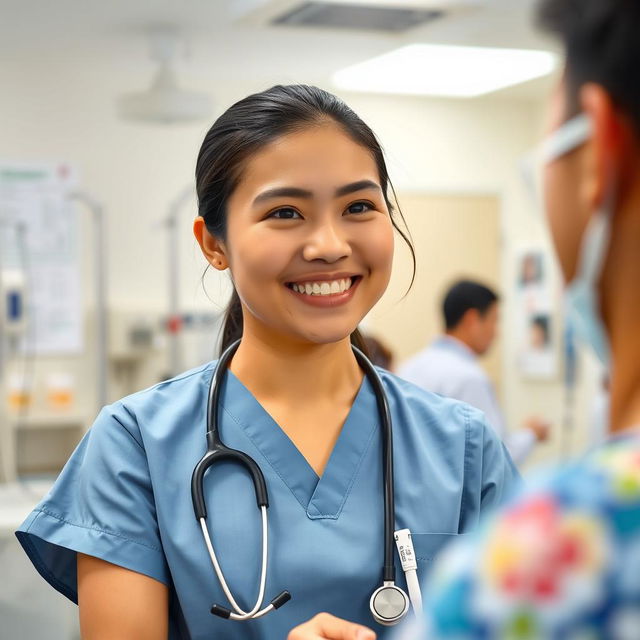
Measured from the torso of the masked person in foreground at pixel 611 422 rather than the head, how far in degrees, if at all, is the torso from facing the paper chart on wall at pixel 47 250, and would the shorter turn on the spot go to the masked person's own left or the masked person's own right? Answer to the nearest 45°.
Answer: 0° — they already face it

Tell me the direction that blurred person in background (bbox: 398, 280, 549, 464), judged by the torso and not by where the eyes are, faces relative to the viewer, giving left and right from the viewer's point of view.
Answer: facing away from the viewer and to the right of the viewer

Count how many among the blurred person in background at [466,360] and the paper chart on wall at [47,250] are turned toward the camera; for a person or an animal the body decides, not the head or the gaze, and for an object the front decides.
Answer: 1

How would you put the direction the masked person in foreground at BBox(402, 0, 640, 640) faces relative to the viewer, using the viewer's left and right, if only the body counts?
facing away from the viewer and to the left of the viewer

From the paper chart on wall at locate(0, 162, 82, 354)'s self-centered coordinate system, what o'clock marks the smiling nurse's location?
The smiling nurse is roughly at 12 o'clock from the paper chart on wall.

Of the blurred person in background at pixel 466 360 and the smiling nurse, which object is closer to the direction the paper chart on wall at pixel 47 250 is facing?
the smiling nurse

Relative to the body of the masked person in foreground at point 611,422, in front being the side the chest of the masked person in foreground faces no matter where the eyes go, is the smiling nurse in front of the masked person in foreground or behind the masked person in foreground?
in front

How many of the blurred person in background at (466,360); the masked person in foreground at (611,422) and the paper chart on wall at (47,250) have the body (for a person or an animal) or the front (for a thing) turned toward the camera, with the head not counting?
1

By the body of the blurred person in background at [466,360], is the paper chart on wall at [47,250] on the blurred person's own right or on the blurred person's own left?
on the blurred person's own left

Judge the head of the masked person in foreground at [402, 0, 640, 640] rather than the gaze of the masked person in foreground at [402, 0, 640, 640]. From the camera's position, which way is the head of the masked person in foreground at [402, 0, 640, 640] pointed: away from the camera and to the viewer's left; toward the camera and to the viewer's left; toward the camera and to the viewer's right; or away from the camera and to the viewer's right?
away from the camera and to the viewer's left

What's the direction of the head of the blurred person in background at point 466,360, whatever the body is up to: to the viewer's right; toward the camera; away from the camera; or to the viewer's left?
to the viewer's right

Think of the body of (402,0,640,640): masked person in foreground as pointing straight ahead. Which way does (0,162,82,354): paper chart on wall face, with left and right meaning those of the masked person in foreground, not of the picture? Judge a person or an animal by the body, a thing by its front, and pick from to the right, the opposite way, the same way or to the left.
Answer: the opposite way
